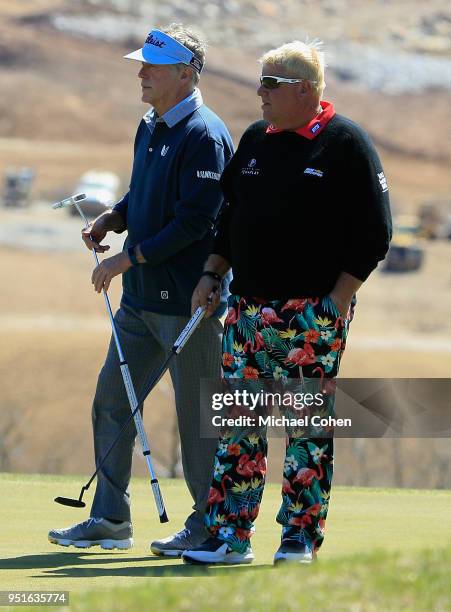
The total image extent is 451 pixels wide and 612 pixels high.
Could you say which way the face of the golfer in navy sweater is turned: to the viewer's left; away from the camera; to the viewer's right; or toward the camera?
to the viewer's left

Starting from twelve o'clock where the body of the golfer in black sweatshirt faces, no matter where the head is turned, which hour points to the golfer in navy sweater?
The golfer in navy sweater is roughly at 3 o'clock from the golfer in black sweatshirt.

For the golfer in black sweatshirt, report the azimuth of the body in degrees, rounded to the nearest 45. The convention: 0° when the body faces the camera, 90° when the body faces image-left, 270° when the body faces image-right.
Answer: approximately 45°

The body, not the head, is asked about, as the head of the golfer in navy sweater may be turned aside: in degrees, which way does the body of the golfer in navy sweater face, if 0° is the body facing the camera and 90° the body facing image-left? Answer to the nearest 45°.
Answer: approximately 45°

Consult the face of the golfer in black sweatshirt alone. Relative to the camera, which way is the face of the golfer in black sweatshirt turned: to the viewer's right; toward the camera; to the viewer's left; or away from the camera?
to the viewer's left
